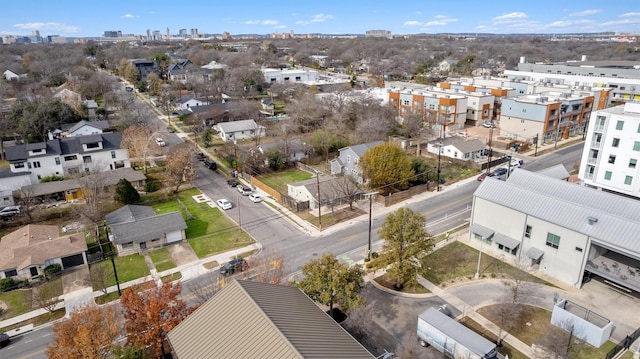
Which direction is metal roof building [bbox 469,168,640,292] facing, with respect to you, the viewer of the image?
facing the viewer and to the left of the viewer

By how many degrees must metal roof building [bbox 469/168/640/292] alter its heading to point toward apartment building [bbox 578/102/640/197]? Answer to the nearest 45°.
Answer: approximately 135° to its right

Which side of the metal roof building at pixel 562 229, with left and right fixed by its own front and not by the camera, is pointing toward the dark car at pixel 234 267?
front

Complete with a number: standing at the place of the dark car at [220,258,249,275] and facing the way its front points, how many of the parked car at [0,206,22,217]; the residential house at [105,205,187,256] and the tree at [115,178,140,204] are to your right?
3

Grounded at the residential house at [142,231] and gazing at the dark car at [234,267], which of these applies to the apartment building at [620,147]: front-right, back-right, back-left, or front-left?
front-left

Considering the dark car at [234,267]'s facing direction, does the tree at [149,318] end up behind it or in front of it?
in front

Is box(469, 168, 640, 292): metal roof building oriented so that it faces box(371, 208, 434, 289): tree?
yes

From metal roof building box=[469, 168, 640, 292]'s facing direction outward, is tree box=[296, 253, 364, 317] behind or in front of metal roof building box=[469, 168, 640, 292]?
in front

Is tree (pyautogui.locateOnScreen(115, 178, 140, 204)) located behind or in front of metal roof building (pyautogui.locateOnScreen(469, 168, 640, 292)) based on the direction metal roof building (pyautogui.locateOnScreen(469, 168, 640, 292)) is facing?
in front

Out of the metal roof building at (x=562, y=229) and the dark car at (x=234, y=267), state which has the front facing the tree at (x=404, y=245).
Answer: the metal roof building

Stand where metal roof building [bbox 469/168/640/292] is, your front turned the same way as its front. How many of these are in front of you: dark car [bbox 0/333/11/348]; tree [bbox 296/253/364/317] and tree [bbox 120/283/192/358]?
3
